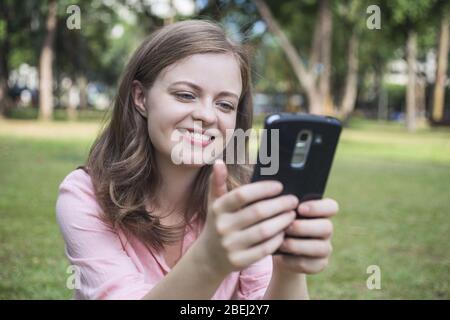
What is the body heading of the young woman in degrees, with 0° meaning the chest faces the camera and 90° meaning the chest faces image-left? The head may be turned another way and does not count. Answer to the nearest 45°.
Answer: approximately 315°

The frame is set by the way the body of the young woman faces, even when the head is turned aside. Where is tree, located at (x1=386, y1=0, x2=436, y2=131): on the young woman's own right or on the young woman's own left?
on the young woman's own left

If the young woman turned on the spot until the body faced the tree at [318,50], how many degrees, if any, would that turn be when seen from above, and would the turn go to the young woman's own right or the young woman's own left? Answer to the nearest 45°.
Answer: approximately 135° to the young woman's own left

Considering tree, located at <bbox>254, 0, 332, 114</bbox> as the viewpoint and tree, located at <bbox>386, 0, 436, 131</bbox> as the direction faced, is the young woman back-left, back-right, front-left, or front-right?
back-right

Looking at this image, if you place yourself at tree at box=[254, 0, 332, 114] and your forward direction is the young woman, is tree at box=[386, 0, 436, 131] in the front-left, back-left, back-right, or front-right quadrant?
back-left
